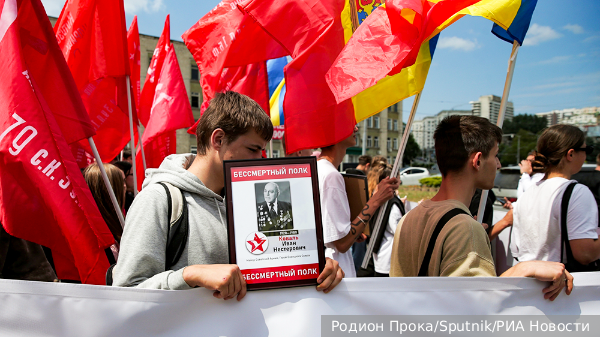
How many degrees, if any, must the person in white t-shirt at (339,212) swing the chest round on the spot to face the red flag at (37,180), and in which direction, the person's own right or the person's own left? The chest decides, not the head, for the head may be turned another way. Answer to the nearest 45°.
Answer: approximately 135° to the person's own right

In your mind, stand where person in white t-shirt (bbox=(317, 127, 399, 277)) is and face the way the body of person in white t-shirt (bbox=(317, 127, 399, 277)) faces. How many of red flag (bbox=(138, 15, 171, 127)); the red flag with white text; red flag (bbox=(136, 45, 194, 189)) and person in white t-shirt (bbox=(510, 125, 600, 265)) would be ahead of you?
1

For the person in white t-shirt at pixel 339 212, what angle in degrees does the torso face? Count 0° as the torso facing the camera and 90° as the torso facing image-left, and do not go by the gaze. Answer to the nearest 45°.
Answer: approximately 270°

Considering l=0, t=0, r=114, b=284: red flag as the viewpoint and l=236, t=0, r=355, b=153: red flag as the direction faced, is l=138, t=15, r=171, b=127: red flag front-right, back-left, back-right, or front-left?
front-left

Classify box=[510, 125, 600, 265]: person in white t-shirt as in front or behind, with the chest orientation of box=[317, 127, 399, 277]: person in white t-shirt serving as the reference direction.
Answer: in front
